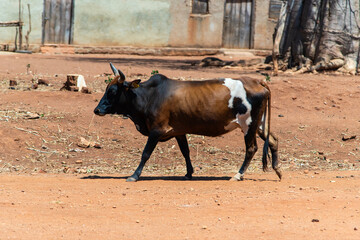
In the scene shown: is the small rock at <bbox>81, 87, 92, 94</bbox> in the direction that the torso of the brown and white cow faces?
no

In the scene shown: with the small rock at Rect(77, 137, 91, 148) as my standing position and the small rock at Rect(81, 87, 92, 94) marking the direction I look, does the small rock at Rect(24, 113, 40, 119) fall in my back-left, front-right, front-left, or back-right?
front-left

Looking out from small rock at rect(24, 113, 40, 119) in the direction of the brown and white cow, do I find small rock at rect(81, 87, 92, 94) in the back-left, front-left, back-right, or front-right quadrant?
back-left

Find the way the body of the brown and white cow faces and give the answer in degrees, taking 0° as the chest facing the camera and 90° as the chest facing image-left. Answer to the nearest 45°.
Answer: approximately 90°
